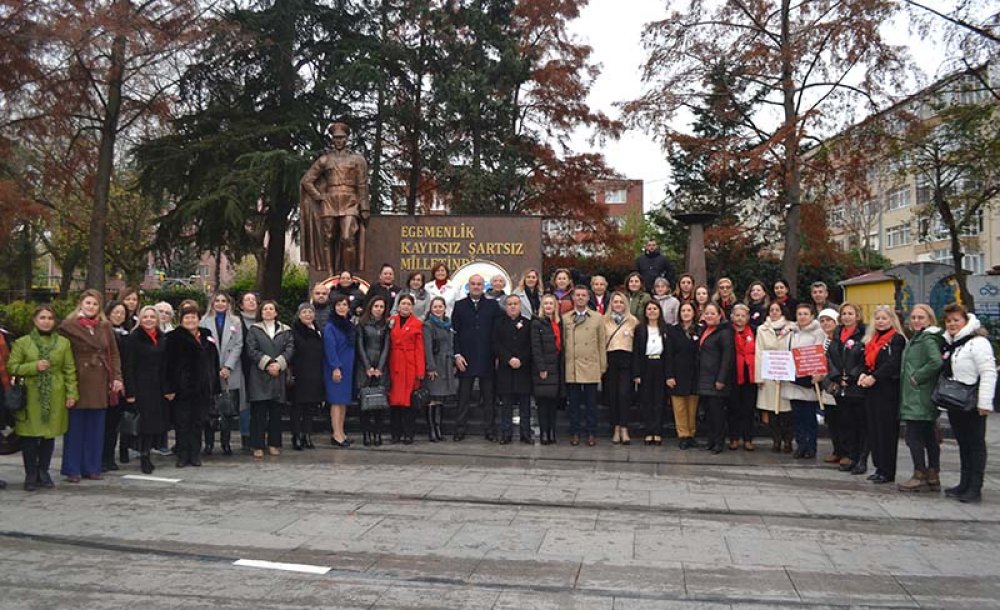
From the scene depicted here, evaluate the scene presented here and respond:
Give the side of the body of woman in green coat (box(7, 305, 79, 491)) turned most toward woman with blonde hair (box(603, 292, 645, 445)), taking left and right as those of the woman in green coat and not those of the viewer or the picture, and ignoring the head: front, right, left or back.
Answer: left

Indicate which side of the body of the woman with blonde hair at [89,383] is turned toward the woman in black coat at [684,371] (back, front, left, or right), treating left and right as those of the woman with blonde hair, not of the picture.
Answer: left

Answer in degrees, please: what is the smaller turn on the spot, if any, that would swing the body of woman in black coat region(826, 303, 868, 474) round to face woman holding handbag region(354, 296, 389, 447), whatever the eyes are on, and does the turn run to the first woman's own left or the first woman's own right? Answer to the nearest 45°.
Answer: approximately 45° to the first woman's own right

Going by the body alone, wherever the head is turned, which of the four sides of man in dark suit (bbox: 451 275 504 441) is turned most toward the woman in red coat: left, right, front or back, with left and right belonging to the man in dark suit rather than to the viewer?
right

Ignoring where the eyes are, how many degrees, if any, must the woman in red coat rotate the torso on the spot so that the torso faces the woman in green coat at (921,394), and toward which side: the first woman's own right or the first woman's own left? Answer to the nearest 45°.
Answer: approximately 45° to the first woman's own left

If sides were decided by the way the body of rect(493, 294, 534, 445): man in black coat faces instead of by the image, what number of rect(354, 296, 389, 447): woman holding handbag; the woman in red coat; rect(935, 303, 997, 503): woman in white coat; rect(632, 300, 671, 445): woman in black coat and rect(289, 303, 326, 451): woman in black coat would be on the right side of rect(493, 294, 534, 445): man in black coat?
3

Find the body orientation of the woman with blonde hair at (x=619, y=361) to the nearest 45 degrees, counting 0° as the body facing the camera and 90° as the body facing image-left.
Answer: approximately 0°

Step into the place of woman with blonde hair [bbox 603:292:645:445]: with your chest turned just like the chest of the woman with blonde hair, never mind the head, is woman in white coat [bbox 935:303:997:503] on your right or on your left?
on your left
